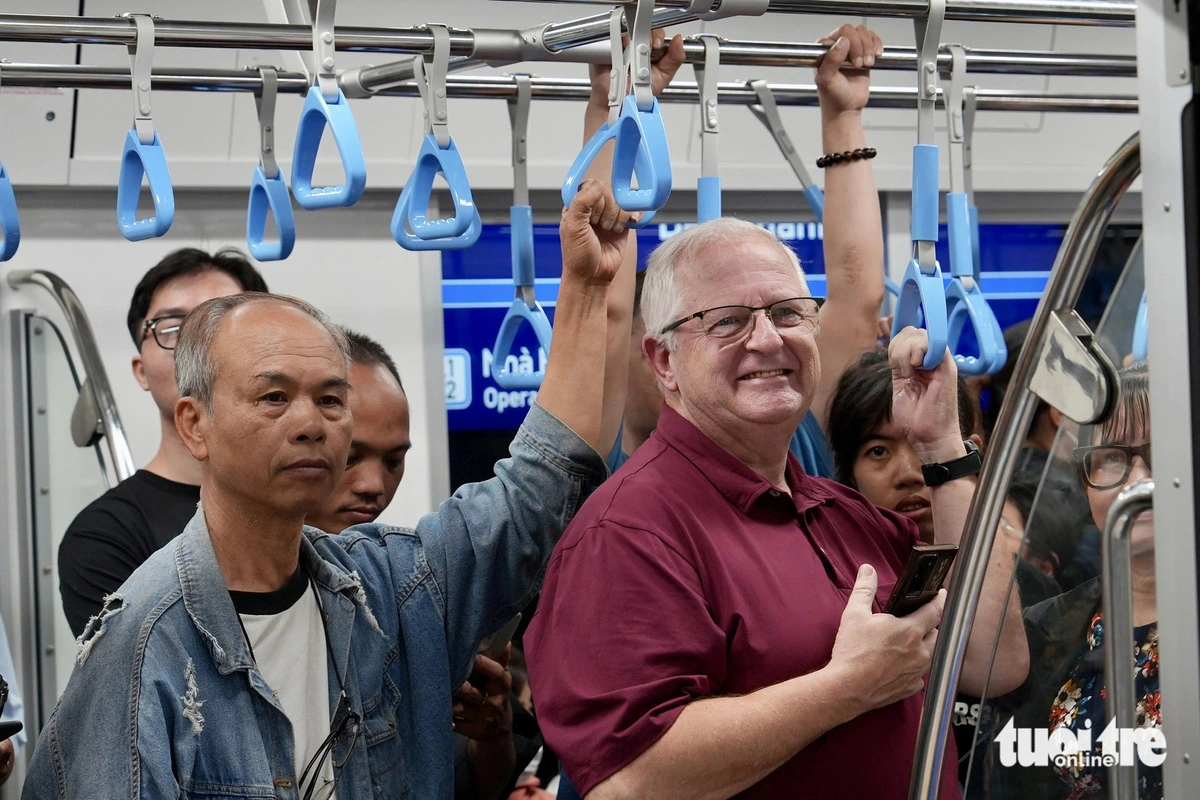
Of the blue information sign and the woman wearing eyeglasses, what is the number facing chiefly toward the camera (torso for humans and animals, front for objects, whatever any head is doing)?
2

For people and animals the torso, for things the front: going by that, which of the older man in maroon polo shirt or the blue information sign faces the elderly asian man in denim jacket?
the blue information sign

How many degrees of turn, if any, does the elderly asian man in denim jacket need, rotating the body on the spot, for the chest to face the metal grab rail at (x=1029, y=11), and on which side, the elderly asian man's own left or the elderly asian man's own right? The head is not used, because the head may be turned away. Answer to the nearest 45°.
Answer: approximately 45° to the elderly asian man's own left

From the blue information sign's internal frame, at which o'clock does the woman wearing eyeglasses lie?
The woman wearing eyeglasses is roughly at 11 o'clock from the blue information sign.

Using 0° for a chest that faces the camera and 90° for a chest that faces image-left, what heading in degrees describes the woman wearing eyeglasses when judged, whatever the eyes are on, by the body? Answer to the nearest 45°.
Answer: approximately 0°

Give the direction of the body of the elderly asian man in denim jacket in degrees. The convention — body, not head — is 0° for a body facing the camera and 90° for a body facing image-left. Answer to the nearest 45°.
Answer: approximately 315°

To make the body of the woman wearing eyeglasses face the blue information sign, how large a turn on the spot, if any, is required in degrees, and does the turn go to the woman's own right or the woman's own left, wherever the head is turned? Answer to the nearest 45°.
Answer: approximately 135° to the woman's own right
